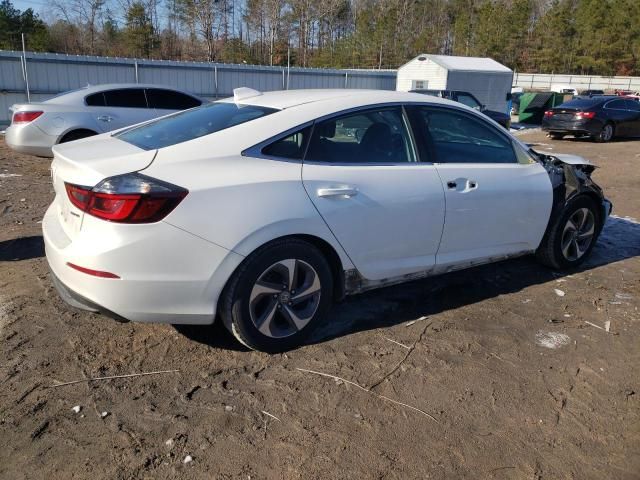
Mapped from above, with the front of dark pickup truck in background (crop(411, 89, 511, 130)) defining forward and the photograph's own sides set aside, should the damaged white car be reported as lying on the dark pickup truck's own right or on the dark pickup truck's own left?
on the dark pickup truck's own right

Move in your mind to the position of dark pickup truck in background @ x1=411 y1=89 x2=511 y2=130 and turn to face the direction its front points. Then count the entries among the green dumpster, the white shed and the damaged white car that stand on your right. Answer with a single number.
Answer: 1

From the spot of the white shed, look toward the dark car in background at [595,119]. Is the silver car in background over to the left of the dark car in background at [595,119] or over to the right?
right

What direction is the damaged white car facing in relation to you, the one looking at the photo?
facing away from the viewer and to the right of the viewer

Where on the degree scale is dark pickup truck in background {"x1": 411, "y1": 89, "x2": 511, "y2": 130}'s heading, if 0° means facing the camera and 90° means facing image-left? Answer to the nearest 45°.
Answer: approximately 270°

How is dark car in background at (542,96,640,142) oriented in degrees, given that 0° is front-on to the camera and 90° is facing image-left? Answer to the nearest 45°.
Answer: approximately 225°

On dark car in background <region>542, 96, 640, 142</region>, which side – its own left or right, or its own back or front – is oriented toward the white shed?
left
